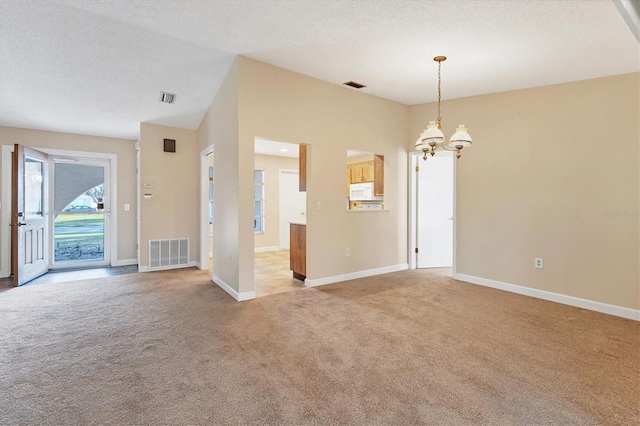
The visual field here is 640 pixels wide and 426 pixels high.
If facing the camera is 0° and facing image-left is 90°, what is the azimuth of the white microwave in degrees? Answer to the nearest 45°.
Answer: approximately 45°

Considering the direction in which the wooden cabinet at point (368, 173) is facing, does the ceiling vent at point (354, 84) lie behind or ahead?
ahead

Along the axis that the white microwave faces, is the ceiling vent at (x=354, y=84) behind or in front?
in front

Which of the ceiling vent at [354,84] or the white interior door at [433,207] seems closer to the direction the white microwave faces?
the ceiling vent

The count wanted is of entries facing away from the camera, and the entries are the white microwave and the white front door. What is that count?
0

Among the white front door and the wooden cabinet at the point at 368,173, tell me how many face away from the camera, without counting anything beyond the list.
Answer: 0

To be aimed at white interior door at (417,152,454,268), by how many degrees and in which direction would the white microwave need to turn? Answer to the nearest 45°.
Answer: approximately 90° to its left

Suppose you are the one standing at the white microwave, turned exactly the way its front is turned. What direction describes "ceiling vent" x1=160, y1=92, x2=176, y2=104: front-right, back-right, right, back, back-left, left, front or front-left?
front

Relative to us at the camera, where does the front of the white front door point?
facing the viewer and to the right of the viewer

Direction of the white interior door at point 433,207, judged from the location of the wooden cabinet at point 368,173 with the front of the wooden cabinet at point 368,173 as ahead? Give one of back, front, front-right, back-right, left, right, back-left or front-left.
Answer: left

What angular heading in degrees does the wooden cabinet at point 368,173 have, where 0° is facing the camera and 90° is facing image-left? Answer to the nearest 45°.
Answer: approximately 45°

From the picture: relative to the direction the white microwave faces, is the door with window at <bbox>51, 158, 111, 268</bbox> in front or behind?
in front

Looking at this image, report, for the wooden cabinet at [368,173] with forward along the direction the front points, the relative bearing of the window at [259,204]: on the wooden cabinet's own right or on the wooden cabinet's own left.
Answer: on the wooden cabinet's own right
